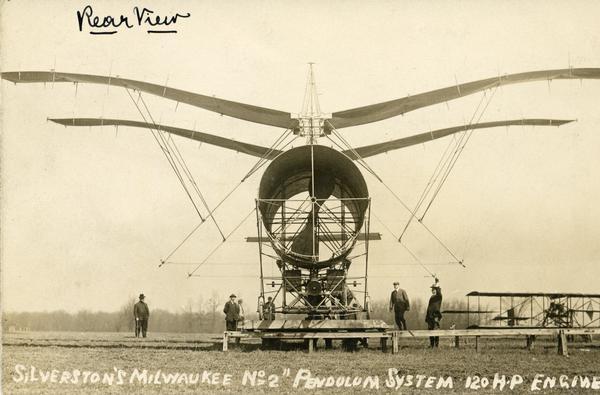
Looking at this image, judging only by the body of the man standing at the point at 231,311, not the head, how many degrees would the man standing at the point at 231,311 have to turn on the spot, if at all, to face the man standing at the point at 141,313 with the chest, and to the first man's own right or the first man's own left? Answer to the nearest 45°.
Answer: approximately 135° to the first man's own right

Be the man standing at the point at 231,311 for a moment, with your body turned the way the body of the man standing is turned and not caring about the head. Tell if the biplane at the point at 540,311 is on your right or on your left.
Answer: on your left

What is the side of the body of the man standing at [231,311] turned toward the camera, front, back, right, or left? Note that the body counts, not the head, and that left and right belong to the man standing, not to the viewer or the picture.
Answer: front

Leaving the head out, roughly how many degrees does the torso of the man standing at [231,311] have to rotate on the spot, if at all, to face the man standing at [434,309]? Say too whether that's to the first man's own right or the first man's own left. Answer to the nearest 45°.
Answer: approximately 45° to the first man's own left

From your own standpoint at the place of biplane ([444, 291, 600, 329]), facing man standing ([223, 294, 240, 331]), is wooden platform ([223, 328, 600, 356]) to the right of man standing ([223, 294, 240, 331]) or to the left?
left
